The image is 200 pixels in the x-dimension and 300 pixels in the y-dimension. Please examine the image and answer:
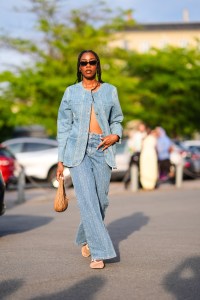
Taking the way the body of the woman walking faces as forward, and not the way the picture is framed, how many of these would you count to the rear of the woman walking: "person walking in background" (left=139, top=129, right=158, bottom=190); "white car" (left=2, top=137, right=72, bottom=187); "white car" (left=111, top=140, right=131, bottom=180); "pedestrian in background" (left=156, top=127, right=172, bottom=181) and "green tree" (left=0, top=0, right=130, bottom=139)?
5

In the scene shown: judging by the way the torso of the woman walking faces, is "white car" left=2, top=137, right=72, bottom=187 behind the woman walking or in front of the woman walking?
behind

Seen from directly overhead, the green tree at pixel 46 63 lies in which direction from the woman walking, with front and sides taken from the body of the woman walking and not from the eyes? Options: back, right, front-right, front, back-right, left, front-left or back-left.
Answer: back

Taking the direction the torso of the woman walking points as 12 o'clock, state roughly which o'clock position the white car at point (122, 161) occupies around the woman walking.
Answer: The white car is roughly at 6 o'clock from the woman walking.
